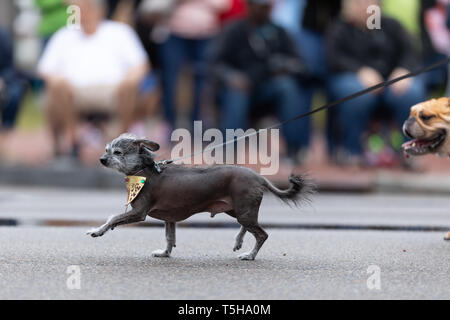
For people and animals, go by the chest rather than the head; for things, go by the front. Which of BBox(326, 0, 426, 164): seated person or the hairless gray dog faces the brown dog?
the seated person

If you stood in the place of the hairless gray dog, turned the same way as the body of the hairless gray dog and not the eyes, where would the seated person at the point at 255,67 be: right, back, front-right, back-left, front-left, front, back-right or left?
right

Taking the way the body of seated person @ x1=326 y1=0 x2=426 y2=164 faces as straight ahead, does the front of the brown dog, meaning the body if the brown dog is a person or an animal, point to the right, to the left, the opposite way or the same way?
to the right

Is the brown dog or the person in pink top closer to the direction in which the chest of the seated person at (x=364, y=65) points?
the brown dog

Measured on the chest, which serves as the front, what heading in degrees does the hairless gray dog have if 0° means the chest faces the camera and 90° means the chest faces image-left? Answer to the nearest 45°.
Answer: approximately 90°

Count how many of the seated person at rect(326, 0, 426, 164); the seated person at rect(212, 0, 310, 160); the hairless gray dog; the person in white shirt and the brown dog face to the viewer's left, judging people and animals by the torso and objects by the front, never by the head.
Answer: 2

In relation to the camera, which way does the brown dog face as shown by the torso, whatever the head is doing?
to the viewer's left

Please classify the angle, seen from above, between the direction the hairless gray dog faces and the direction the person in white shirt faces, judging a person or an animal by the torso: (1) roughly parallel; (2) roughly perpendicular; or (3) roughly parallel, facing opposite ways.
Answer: roughly perpendicular

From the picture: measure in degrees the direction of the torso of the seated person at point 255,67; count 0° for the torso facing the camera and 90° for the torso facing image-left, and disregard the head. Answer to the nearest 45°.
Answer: approximately 0°

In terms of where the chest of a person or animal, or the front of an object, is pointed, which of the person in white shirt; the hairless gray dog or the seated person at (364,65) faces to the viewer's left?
the hairless gray dog

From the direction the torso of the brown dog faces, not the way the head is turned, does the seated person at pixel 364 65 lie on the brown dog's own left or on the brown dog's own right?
on the brown dog's own right

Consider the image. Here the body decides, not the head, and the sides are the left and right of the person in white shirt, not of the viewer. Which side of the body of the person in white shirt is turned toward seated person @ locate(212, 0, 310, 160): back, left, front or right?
left

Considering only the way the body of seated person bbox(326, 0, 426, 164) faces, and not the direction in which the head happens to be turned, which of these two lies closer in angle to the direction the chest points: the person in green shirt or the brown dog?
the brown dog

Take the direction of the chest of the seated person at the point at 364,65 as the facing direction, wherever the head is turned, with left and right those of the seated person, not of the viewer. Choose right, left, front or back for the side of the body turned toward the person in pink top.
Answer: right

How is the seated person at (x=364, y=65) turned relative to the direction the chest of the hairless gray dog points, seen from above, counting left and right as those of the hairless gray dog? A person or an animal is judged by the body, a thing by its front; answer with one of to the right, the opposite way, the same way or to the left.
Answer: to the left

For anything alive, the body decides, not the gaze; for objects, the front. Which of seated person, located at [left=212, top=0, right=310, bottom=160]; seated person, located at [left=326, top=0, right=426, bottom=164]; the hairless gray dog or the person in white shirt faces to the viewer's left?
the hairless gray dog
